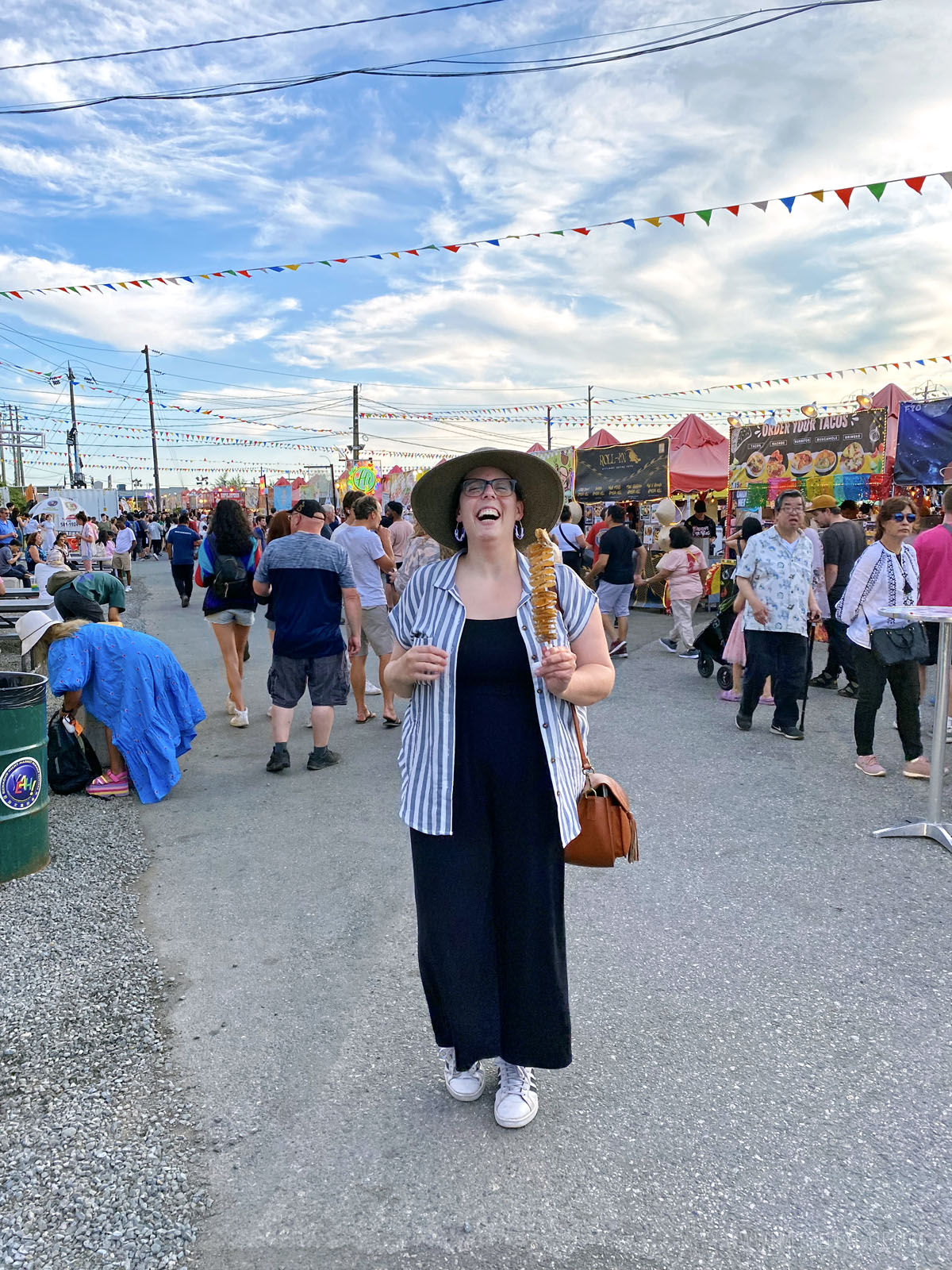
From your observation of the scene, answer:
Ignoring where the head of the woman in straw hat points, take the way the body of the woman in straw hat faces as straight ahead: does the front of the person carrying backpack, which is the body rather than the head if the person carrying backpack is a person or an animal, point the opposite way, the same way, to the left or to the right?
the opposite way

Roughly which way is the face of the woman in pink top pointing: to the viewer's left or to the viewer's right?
to the viewer's left

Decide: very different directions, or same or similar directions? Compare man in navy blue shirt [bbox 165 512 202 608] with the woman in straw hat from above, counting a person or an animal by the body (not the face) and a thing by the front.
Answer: very different directions

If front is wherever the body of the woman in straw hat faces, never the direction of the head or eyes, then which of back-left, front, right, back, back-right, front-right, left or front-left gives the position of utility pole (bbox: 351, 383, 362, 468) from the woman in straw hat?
back

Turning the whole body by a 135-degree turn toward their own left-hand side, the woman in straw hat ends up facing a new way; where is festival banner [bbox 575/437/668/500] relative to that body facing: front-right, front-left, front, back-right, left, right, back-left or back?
front-left

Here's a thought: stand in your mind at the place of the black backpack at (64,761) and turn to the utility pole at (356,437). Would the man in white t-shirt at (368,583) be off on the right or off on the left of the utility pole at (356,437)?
right

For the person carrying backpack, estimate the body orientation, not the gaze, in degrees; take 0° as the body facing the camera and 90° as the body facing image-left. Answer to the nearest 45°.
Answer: approximately 180°

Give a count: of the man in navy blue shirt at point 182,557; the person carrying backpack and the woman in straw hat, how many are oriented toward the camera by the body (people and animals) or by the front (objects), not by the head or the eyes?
1

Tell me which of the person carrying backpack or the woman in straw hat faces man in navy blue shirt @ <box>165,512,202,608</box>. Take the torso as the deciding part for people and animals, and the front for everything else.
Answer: the person carrying backpack

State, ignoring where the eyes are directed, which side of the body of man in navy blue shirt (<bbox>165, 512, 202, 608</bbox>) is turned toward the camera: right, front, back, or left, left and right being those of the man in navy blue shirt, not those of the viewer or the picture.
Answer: back

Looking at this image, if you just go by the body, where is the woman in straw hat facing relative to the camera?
toward the camera

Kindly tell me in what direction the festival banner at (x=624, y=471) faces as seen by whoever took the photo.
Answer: facing the viewer and to the left of the viewer
